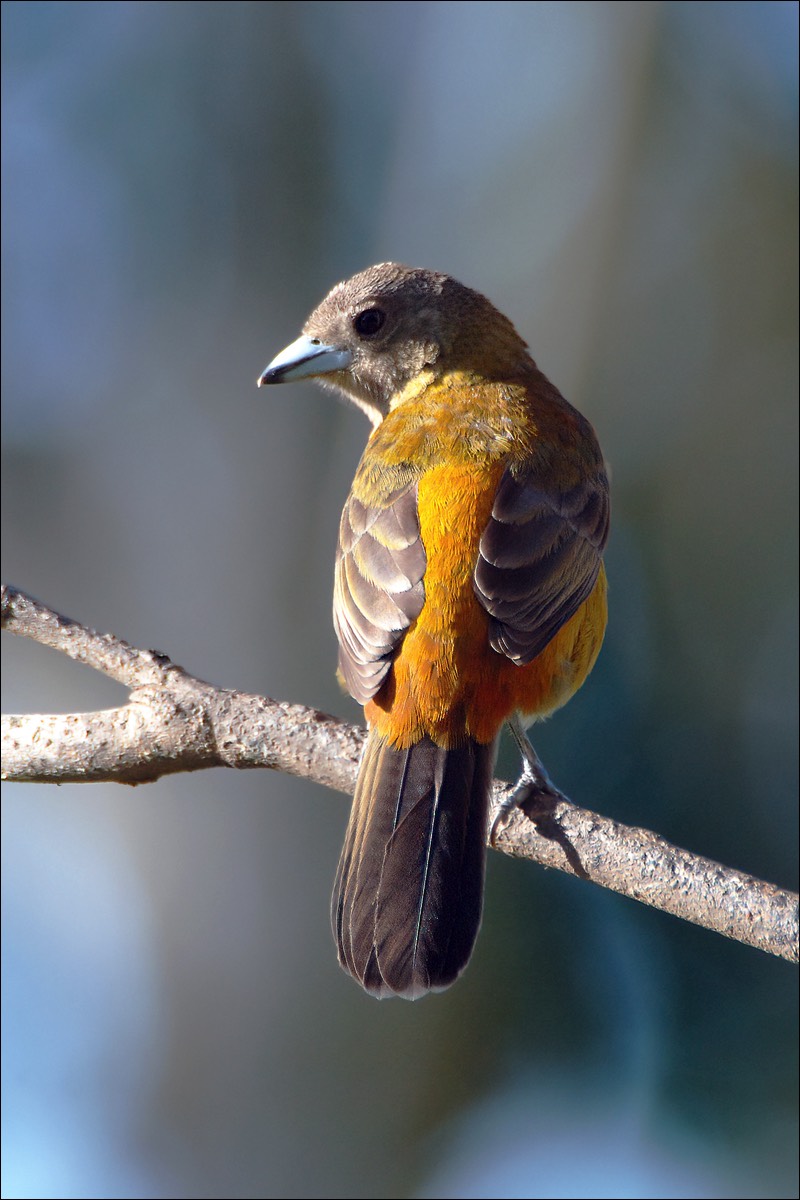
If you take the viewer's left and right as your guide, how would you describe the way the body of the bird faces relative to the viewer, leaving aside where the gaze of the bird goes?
facing away from the viewer
